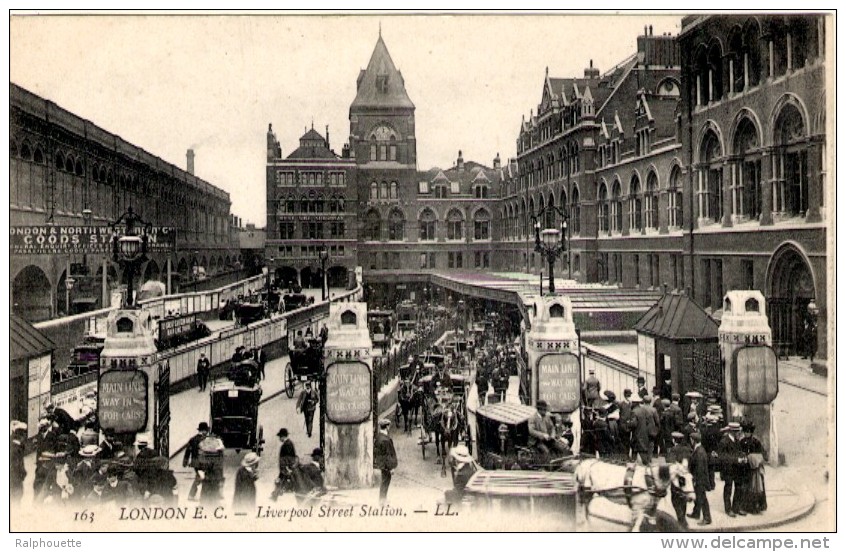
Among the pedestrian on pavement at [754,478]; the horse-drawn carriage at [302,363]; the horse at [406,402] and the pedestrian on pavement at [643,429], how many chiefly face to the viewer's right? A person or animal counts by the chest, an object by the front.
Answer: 0

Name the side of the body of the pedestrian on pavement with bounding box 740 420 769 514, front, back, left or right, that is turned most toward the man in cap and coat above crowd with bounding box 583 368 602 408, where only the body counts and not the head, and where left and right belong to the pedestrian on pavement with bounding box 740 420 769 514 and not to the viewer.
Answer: right

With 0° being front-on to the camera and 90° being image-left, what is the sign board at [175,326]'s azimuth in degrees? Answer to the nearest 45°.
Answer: approximately 315°

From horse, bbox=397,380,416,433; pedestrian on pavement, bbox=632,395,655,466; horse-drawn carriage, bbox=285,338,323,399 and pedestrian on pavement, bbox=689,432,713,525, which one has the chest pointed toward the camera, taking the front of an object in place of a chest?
the horse

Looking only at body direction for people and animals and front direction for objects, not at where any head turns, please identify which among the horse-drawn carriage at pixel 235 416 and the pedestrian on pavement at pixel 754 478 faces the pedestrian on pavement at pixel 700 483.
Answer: the pedestrian on pavement at pixel 754 478

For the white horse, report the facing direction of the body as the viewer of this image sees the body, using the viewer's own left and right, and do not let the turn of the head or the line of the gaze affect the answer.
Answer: facing to the right of the viewer

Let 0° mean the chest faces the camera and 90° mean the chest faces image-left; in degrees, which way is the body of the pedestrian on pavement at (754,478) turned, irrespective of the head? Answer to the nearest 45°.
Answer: approximately 45°

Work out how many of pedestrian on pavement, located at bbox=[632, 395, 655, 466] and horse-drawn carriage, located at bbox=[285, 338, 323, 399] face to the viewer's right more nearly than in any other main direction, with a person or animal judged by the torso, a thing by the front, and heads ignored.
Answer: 0

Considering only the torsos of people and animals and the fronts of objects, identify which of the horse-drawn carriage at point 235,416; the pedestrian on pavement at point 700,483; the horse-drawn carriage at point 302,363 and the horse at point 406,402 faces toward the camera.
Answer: the horse

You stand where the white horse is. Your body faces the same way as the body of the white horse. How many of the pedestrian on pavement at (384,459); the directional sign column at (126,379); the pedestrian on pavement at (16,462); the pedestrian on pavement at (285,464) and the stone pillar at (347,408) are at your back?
5
